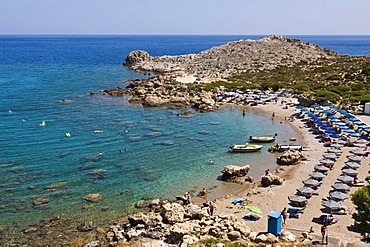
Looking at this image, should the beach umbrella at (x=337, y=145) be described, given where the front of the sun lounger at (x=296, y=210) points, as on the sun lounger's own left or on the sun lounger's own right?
on the sun lounger's own right

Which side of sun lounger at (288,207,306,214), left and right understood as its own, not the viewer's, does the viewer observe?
left

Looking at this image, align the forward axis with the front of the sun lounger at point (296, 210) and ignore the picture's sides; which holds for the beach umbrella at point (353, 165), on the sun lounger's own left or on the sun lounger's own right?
on the sun lounger's own right

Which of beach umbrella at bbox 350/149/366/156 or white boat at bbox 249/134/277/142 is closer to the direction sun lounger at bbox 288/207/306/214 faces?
the white boat

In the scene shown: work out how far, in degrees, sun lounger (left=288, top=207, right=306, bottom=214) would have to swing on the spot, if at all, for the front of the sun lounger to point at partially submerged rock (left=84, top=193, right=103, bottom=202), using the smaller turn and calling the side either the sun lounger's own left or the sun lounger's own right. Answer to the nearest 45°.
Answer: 0° — it already faces it

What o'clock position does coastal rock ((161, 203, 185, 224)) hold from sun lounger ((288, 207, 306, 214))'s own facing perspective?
The coastal rock is roughly at 11 o'clock from the sun lounger.

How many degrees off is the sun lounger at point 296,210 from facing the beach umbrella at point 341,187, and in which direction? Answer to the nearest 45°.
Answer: approximately 135° to its right
